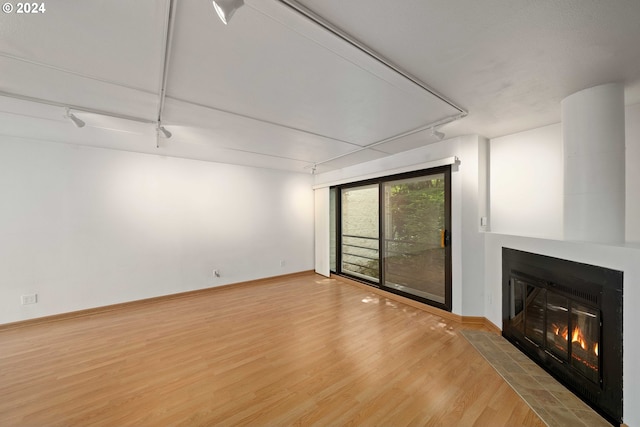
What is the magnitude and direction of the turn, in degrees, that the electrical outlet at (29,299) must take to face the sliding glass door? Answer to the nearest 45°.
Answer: approximately 45° to its left

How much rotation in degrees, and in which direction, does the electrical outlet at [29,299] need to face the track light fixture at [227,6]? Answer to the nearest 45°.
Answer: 0° — it already faces it

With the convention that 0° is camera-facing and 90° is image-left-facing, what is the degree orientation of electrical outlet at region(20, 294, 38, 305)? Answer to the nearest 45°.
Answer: approximately 0°

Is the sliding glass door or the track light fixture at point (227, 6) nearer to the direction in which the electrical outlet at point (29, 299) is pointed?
the track light fixture
